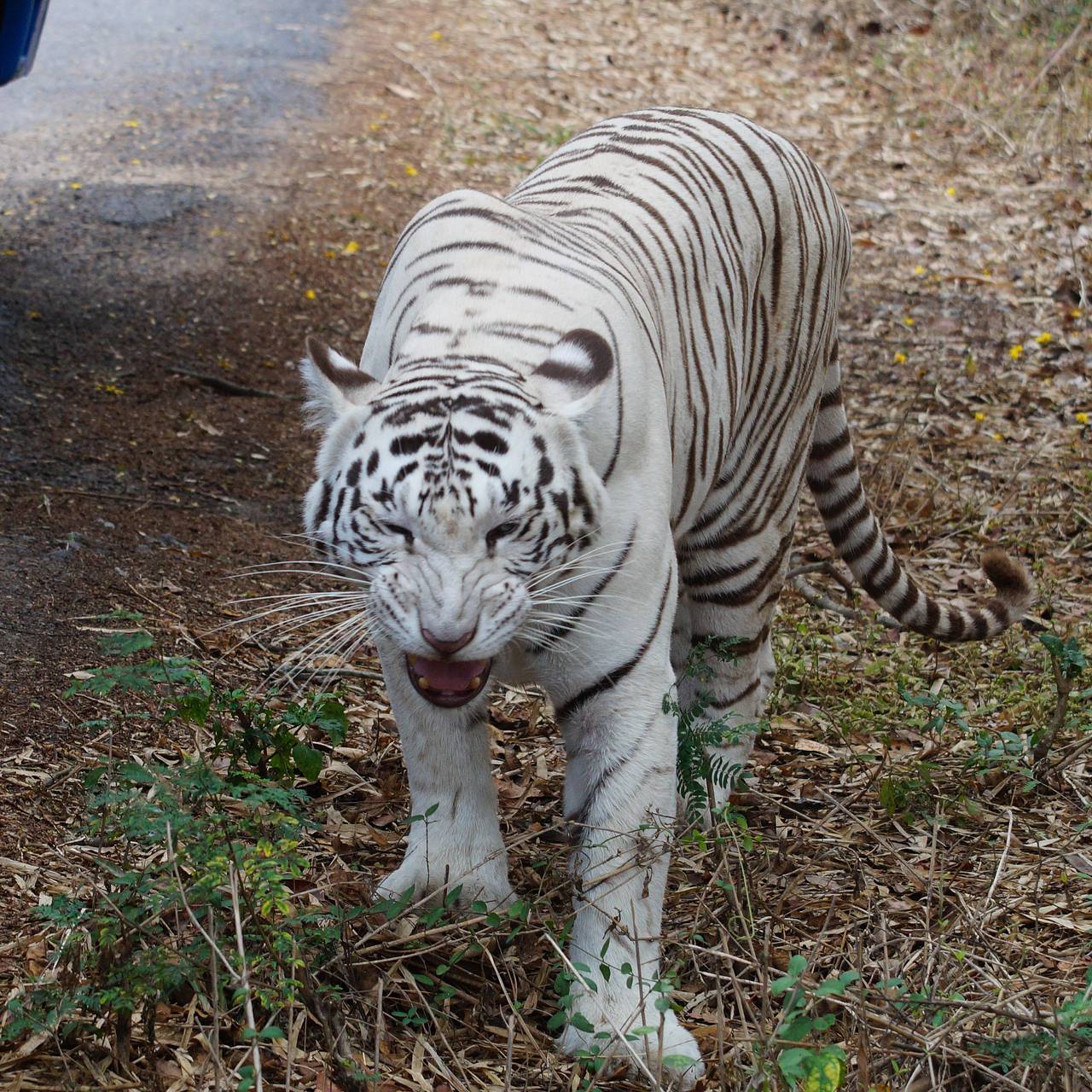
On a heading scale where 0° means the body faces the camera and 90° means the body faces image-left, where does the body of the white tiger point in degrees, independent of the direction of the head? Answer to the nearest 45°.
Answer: approximately 45°
